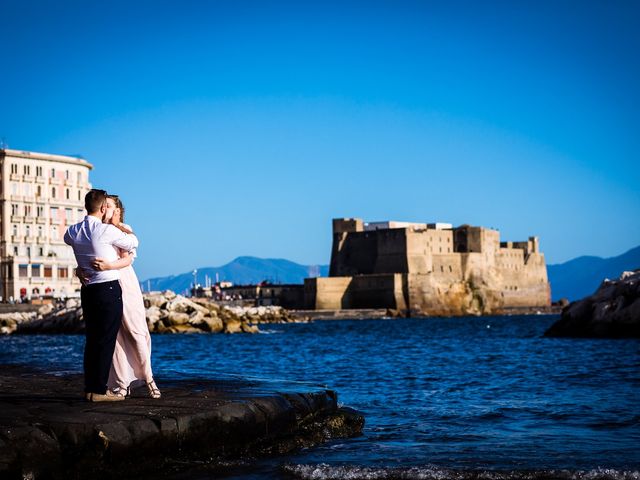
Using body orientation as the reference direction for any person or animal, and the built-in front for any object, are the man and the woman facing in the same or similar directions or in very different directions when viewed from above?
very different directions

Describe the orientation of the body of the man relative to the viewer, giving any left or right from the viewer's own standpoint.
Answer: facing away from the viewer and to the right of the viewer

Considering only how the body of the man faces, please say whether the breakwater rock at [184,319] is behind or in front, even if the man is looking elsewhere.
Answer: in front

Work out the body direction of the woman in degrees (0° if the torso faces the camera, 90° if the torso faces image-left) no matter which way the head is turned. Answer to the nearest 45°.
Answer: approximately 45°

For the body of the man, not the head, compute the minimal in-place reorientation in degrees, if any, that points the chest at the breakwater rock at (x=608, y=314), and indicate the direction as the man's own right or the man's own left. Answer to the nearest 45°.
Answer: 0° — they already face it

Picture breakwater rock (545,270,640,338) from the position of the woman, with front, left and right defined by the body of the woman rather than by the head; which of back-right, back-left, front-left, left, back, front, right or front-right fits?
back

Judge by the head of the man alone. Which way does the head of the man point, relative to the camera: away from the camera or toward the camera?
away from the camera

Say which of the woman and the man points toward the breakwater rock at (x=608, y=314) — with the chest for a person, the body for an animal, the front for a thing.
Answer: the man
